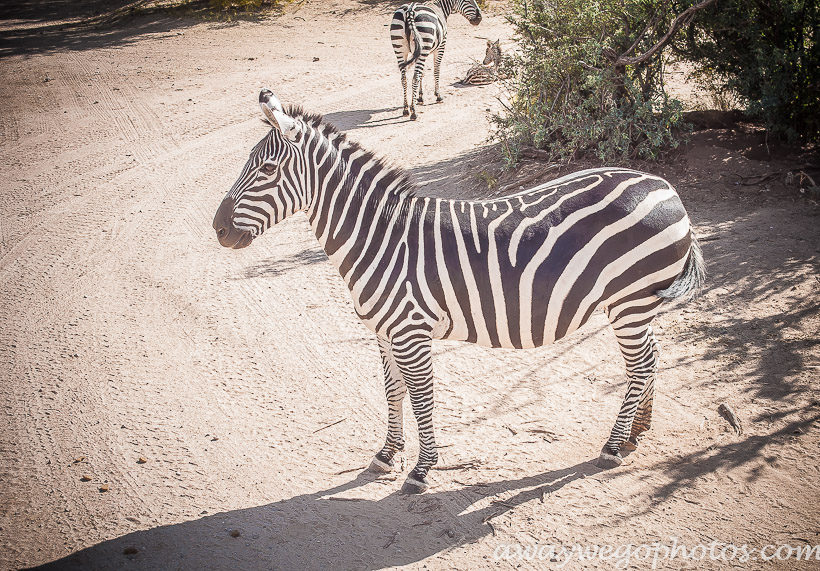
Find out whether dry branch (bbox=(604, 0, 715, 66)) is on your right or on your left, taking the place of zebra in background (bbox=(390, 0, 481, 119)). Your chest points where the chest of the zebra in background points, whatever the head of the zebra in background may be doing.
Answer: on your right

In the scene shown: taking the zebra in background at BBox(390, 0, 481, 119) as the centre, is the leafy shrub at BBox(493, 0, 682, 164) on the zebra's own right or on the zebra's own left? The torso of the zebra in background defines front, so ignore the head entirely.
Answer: on the zebra's own right

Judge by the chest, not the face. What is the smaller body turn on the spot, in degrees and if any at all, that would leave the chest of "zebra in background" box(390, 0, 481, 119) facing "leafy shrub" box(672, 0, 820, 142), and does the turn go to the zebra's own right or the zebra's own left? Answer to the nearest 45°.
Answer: approximately 90° to the zebra's own right

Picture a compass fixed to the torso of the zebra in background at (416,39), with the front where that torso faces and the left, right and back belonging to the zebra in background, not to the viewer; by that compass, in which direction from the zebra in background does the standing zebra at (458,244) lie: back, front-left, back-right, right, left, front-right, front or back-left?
back-right

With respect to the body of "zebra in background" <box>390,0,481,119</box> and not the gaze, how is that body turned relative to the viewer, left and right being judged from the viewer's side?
facing away from the viewer and to the right of the viewer
